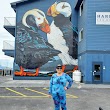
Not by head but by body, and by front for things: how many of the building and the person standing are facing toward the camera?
2

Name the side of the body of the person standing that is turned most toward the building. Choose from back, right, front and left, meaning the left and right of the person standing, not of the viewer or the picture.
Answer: back

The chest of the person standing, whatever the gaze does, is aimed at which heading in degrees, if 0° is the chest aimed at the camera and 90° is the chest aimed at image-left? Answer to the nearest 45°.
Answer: approximately 0°

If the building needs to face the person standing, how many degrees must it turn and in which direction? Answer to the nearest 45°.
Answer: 0° — it already faces them
